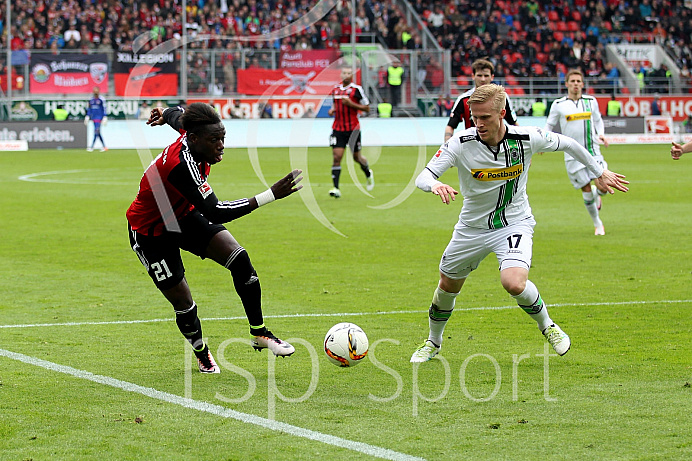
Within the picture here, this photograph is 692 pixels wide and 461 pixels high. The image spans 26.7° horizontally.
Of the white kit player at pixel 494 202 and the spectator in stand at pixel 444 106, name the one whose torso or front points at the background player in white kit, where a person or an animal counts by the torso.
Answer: the spectator in stand

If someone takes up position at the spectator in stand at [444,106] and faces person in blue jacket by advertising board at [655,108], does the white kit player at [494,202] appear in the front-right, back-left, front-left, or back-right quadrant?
back-right

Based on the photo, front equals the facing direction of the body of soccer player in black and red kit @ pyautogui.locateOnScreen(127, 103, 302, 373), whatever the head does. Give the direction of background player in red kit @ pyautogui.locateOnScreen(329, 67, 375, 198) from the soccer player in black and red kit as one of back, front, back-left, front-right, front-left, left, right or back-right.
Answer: left

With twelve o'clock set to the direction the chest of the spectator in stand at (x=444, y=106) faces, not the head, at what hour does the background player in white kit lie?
The background player in white kit is roughly at 12 o'clock from the spectator in stand.

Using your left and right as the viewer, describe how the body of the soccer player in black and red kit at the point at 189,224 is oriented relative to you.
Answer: facing to the right of the viewer

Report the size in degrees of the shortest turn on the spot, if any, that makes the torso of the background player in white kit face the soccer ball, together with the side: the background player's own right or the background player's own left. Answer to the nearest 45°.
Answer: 0° — they already face it

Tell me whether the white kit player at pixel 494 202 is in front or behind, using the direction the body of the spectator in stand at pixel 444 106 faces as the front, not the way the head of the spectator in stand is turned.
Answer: in front

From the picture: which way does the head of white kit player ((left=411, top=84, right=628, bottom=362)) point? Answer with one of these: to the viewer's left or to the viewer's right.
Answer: to the viewer's left

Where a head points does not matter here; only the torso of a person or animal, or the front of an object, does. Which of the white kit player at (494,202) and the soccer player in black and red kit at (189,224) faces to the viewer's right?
the soccer player in black and red kit

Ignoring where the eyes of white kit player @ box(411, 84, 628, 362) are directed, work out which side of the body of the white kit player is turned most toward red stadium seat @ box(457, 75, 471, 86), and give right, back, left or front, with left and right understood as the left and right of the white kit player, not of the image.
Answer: back
